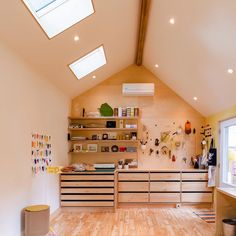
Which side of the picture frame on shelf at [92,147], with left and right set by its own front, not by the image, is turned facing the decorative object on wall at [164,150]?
left

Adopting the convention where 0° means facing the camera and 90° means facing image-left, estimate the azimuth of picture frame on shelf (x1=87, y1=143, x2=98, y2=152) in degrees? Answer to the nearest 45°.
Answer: approximately 0°

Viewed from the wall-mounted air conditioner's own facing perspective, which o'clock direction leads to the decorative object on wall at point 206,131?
The decorative object on wall is roughly at 9 o'clock from the wall-mounted air conditioner.

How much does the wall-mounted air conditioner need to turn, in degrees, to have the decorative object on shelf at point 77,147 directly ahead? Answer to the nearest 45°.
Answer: approximately 90° to its right

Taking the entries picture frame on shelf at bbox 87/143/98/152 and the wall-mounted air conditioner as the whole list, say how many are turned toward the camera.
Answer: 2

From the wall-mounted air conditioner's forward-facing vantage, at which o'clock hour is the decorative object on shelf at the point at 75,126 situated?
The decorative object on shelf is roughly at 3 o'clock from the wall-mounted air conditioner.
